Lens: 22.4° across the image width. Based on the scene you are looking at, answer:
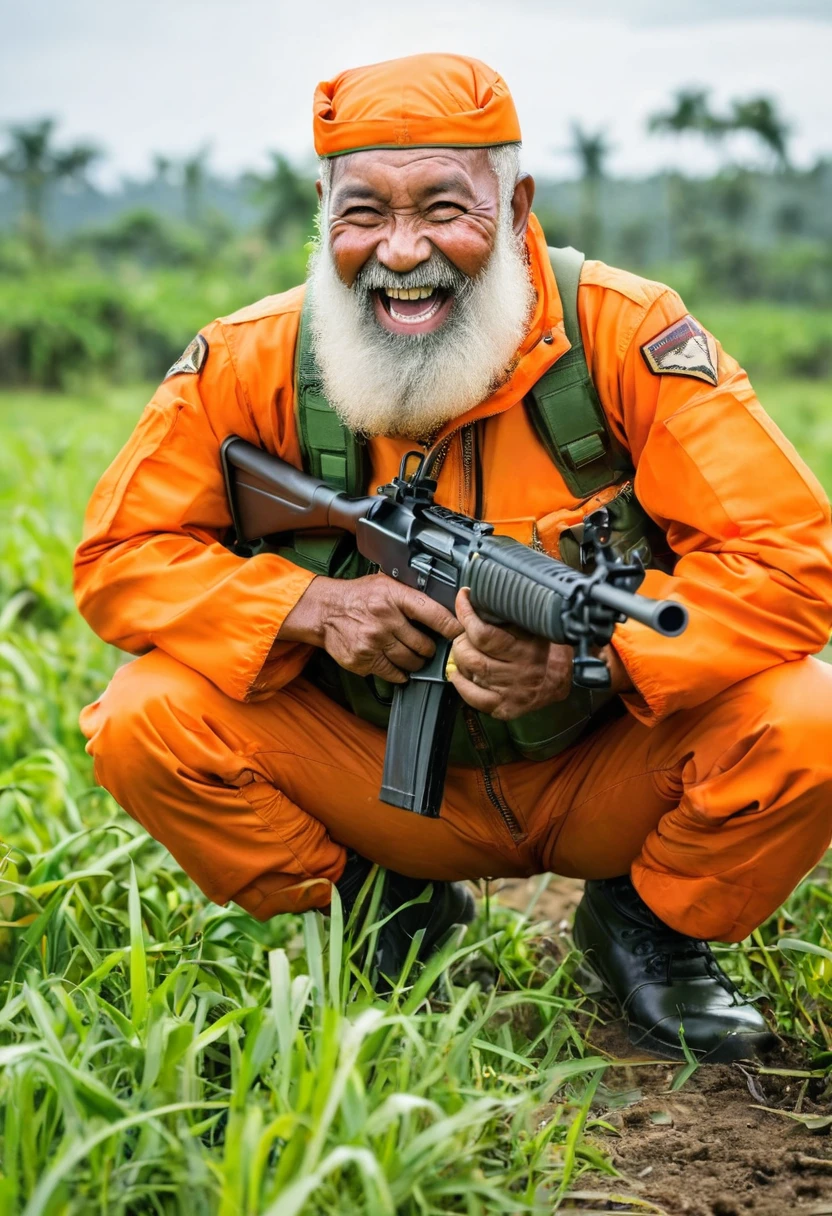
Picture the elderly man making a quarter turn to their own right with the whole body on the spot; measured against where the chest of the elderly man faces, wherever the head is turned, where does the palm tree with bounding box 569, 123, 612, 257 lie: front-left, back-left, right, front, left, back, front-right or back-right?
right

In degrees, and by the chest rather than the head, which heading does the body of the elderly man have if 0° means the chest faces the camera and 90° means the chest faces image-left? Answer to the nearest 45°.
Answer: approximately 0°

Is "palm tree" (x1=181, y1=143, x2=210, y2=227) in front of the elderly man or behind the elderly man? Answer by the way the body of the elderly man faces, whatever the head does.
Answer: behind

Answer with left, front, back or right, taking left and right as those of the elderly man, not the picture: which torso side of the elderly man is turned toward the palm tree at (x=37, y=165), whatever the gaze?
back

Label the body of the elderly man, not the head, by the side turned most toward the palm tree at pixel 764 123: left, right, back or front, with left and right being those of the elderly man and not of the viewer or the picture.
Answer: back

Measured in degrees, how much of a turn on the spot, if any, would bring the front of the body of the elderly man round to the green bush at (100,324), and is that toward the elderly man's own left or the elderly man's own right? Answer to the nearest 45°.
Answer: approximately 180°

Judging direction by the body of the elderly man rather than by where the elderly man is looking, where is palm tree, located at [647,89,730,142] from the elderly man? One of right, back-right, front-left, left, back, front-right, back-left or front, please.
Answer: back

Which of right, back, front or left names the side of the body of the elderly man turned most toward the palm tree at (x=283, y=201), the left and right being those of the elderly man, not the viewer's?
back
